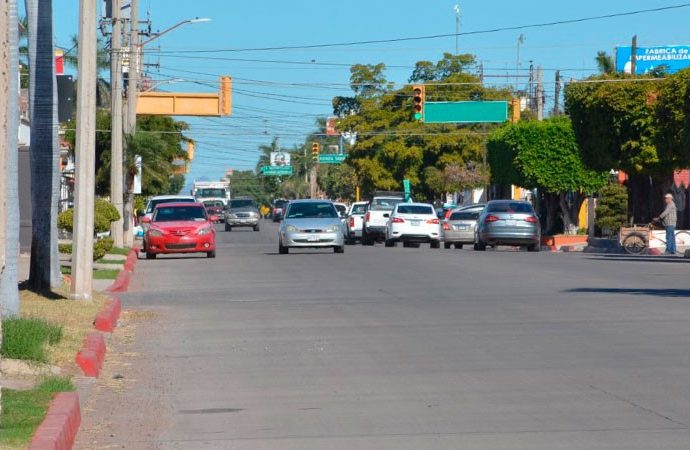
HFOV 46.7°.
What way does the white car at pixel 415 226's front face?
away from the camera

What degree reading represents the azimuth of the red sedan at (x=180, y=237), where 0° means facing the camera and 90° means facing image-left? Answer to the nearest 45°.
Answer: approximately 0°

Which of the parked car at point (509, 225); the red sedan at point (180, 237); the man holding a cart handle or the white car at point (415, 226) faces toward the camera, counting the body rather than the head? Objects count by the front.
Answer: the red sedan

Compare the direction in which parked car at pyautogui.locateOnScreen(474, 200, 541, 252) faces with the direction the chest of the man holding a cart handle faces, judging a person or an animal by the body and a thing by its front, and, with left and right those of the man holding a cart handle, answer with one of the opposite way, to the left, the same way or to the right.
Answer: to the right

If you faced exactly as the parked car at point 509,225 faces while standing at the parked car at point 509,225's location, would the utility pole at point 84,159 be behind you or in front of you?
behind

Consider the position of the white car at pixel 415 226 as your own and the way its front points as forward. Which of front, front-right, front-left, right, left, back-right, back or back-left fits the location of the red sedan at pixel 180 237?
back-left

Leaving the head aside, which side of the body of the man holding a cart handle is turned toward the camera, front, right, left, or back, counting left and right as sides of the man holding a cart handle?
left

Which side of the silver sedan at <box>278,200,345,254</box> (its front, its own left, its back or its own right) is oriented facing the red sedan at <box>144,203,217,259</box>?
right

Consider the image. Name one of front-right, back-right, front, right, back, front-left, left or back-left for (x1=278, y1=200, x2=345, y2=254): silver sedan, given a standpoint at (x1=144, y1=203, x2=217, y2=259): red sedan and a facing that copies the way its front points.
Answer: left

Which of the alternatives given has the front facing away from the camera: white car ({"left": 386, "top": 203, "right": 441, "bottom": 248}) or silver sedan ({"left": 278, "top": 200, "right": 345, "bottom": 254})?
the white car

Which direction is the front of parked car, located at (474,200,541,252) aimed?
away from the camera

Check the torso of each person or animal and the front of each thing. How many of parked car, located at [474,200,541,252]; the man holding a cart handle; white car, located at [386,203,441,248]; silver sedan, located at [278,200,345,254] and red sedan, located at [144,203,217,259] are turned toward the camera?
2
